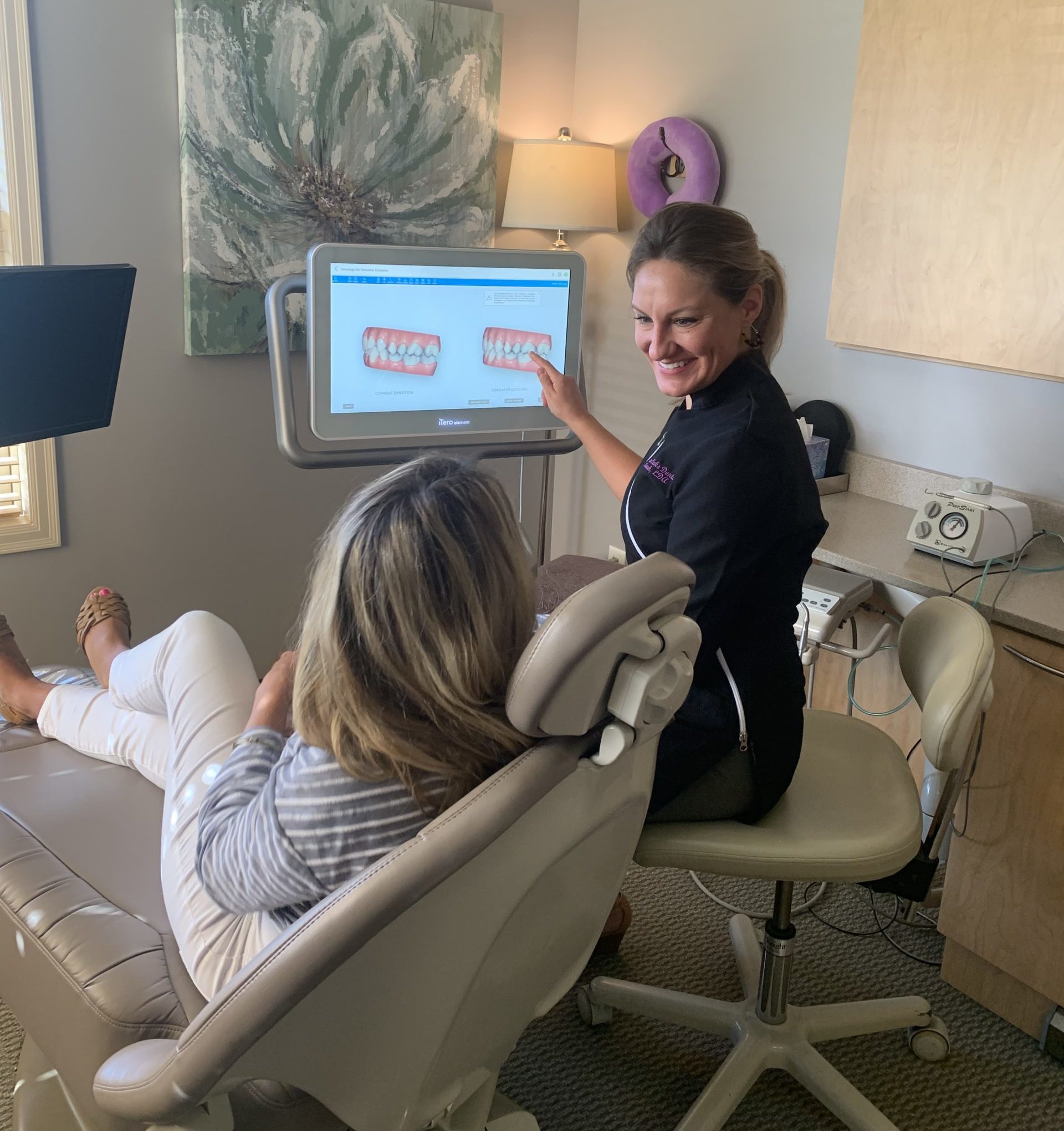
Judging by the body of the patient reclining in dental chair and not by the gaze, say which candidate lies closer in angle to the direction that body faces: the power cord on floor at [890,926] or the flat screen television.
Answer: the flat screen television

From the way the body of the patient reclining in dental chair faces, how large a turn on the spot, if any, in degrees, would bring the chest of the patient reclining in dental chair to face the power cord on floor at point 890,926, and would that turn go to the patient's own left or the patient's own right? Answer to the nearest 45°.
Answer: approximately 90° to the patient's own right

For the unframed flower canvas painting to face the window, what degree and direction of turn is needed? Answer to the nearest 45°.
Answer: approximately 45° to its right

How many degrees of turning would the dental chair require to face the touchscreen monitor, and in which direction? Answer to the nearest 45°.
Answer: approximately 45° to its right

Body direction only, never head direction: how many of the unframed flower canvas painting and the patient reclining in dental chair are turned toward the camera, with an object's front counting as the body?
1

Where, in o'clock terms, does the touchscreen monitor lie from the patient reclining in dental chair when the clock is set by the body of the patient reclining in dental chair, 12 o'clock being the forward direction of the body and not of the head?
The touchscreen monitor is roughly at 2 o'clock from the patient reclining in dental chair.

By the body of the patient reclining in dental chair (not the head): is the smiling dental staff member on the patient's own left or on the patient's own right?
on the patient's own right

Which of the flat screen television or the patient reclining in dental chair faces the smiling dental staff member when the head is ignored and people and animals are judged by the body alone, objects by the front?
the flat screen television

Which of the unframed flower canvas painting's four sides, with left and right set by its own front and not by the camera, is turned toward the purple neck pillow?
left
